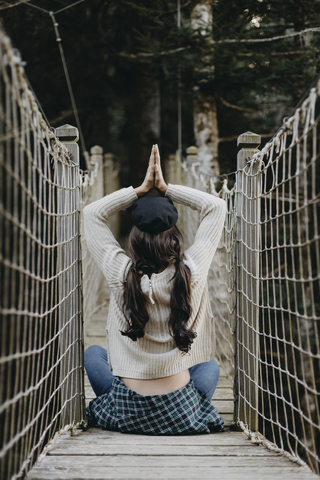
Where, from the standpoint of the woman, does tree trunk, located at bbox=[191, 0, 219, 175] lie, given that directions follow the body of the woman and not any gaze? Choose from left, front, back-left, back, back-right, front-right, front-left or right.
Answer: front

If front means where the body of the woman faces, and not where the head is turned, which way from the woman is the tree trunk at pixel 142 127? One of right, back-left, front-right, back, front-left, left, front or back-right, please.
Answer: front

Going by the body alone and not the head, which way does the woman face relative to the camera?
away from the camera

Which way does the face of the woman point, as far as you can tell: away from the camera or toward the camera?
away from the camera
